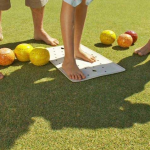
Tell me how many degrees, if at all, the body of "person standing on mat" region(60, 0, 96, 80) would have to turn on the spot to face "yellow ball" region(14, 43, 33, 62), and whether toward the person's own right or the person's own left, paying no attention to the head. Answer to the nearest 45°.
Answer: approximately 135° to the person's own right

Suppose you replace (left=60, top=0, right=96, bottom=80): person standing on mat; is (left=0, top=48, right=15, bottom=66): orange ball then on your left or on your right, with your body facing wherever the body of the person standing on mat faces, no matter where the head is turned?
on your right

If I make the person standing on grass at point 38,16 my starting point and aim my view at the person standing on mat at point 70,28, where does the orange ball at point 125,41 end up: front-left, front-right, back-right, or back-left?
front-left

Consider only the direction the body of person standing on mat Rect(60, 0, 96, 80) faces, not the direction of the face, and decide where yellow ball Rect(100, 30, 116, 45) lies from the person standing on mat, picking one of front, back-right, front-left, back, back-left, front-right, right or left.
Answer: left

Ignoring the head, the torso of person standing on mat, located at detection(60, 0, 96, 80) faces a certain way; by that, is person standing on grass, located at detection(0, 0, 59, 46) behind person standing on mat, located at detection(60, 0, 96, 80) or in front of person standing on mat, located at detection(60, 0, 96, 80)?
behind

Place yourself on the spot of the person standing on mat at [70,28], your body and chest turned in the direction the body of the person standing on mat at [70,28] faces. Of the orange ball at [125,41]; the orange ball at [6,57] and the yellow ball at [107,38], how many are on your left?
2

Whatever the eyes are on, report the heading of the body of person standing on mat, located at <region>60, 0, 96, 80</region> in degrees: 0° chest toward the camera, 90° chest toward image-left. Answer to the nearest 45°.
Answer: approximately 315°

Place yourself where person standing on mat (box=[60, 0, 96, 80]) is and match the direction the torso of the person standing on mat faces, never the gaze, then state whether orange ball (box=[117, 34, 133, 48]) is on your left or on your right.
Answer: on your left
